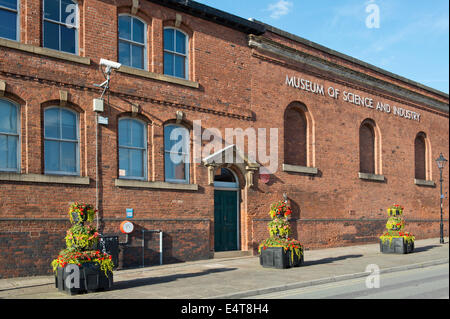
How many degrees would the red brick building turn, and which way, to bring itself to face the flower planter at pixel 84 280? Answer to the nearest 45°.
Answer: approximately 45° to its right

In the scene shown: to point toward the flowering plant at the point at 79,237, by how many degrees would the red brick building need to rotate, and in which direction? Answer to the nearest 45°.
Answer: approximately 45° to its right

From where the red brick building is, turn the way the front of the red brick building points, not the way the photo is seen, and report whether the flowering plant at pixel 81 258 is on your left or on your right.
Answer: on your right

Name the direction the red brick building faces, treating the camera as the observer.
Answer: facing the viewer and to the right of the viewer
